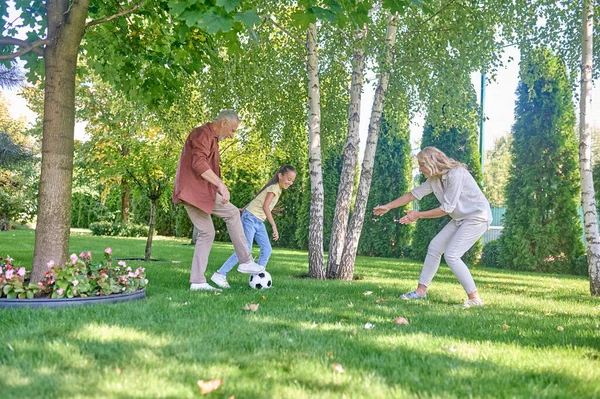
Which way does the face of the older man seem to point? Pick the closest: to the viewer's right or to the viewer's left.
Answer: to the viewer's right

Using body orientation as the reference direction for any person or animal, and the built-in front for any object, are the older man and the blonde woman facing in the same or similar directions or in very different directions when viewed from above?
very different directions

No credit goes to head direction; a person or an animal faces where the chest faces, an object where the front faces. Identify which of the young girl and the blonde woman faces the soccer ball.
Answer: the blonde woman

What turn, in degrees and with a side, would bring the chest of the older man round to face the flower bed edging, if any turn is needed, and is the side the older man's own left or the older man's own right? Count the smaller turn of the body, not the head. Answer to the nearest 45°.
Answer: approximately 135° to the older man's own right

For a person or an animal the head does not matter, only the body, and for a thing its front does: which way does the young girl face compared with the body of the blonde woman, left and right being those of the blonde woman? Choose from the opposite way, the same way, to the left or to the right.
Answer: the opposite way

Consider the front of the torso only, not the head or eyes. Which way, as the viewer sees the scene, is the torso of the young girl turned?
to the viewer's right

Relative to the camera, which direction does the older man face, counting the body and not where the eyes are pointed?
to the viewer's right

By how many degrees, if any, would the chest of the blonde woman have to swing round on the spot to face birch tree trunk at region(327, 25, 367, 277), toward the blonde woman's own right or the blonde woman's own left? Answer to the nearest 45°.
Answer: approximately 45° to the blonde woman's own right

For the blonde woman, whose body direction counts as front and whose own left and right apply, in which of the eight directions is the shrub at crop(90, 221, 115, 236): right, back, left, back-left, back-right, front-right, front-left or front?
front-right

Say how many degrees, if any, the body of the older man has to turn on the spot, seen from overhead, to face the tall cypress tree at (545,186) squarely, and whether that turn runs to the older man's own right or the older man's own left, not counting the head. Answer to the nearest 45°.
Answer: approximately 45° to the older man's own left

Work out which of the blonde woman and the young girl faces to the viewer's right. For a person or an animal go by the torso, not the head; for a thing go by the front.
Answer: the young girl

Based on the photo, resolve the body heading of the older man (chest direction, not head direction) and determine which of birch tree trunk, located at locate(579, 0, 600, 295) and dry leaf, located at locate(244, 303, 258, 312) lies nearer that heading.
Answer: the birch tree trunk

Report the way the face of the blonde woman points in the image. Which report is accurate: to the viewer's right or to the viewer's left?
to the viewer's left

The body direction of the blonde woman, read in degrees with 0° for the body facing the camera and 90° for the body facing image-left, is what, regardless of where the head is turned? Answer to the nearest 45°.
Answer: approximately 90°
